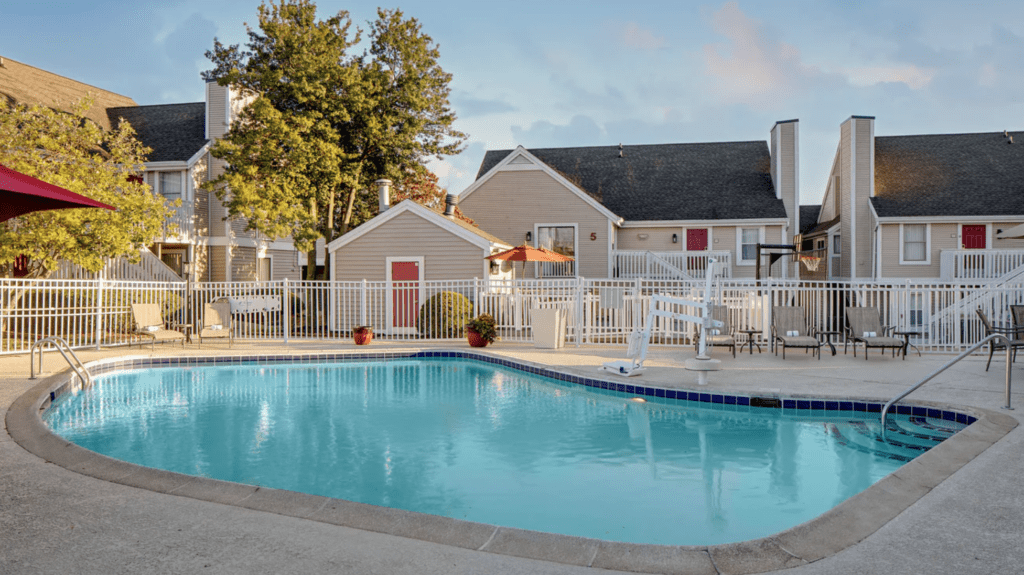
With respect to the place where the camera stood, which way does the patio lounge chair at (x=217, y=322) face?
facing the viewer

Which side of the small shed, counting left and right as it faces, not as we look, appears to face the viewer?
front

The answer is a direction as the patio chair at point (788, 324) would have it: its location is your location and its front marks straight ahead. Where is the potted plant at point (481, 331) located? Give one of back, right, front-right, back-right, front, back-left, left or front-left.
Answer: back-right

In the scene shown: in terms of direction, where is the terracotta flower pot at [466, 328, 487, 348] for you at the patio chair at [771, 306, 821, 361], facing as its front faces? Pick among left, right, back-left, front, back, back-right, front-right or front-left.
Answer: back-right

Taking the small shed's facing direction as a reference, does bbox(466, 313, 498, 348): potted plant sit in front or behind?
in front

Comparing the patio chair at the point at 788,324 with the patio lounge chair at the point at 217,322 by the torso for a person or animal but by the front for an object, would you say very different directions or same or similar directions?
same or similar directions

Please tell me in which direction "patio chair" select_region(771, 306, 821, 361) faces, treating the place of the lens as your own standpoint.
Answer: facing the viewer and to the right of the viewer

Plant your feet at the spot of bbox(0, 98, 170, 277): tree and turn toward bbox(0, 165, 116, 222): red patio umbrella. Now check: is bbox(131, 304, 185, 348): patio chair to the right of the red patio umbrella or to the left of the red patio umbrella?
left

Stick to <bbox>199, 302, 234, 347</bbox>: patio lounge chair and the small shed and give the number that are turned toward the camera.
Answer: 2

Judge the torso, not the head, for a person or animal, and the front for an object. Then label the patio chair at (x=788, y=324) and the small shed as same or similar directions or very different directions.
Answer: same or similar directions

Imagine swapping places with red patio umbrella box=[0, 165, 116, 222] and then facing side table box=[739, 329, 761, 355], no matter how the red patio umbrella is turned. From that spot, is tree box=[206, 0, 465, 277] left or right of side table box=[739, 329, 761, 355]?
left

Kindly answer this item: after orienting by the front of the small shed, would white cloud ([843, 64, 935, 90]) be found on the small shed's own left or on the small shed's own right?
on the small shed's own left
